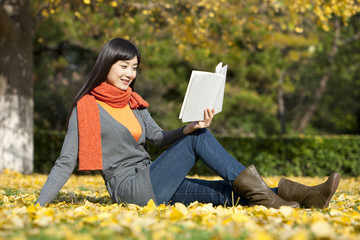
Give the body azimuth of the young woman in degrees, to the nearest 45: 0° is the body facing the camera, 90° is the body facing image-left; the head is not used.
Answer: approximately 315°

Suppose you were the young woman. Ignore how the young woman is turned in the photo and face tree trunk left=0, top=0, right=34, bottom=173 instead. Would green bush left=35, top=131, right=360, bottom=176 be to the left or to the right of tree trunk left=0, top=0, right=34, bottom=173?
right

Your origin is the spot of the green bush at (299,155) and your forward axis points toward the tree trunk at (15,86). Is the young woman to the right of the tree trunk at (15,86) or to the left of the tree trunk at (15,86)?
left

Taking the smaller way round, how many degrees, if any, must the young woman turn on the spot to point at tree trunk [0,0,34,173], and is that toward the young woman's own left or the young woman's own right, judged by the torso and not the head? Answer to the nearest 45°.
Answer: approximately 180°

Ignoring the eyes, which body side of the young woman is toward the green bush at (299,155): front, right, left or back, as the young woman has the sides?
left
